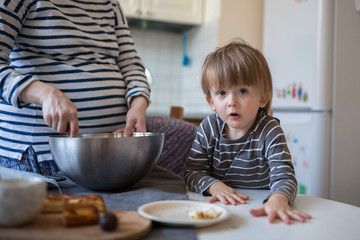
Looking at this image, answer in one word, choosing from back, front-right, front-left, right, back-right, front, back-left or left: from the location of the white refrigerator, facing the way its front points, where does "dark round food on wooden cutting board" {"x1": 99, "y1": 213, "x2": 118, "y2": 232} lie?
front

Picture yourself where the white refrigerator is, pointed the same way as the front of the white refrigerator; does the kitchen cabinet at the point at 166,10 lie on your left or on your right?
on your right

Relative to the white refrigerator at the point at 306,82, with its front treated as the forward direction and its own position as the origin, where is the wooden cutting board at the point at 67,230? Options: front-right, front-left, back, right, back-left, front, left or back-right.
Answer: front

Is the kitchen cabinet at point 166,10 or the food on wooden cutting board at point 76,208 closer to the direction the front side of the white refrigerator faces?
the food on wooden cutting board

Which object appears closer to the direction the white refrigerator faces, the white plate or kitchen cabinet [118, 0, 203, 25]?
the white plate

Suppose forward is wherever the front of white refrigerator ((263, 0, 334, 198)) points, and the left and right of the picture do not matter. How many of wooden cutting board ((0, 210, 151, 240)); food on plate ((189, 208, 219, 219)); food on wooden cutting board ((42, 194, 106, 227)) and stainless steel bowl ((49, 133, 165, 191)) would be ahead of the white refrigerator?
4

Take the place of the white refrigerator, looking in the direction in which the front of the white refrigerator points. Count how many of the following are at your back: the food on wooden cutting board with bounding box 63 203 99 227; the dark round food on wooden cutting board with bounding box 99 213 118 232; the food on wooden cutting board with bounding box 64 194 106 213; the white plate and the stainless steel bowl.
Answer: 0

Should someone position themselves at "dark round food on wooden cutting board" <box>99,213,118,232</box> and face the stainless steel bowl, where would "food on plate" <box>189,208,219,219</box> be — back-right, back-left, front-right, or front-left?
front-right

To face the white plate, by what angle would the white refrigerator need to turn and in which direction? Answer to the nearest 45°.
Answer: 0° — it already faces it

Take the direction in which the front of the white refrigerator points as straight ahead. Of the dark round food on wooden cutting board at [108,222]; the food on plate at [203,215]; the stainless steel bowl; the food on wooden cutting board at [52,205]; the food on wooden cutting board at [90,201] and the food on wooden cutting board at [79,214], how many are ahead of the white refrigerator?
6

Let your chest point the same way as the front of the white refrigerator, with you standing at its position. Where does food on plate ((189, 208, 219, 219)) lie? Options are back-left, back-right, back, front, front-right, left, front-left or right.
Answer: front

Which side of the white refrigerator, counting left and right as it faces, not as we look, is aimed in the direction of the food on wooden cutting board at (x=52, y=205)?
front

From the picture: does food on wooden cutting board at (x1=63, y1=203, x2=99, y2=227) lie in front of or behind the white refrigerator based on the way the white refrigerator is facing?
in front

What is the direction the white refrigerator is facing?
toward the camera

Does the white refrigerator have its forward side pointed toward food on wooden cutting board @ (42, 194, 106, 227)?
yes
